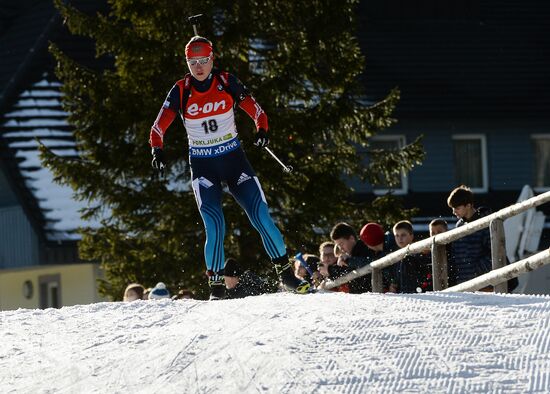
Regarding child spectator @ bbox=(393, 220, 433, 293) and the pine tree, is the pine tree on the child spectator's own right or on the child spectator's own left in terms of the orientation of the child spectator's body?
on the child spectator's own right

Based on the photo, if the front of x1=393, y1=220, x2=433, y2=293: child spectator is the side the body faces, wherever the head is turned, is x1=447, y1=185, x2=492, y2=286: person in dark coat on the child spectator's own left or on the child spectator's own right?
on the child spectator's own left

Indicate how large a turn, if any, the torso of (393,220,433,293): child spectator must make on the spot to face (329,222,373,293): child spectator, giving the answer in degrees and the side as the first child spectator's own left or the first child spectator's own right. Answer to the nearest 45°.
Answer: approximately 90° to the first child spectator's own right

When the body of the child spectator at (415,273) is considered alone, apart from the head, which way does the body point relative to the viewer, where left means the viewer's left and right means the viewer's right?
facing the viewer and to the left of the viewer

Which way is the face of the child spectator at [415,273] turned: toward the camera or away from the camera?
toward the camera

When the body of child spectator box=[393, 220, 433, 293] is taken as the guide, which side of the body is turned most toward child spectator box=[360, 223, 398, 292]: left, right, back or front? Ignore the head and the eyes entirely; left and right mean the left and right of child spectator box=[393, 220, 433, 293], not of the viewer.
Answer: right
